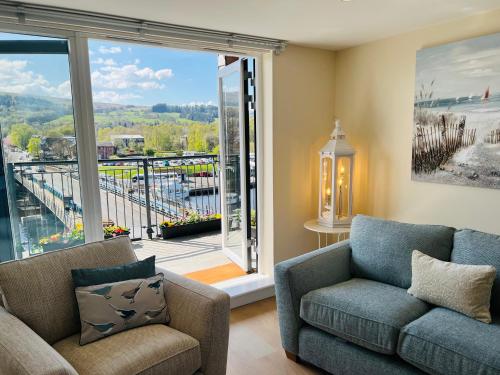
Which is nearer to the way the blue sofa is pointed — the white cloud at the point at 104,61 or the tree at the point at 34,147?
the tree

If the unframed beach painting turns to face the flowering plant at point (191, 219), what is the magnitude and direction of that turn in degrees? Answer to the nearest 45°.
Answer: approximately 45° to its right

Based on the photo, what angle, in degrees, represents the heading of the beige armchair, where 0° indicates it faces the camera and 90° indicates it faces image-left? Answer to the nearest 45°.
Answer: approximately 315°

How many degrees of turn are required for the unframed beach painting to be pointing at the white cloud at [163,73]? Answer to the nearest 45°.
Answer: approximately 45° to its right

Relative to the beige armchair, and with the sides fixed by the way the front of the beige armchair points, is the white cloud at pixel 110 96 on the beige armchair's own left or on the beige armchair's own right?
on the beige armchair's own left

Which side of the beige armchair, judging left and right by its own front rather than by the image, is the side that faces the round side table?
left

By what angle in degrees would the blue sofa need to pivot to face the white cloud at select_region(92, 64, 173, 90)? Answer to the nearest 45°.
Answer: approximately 90° to its right

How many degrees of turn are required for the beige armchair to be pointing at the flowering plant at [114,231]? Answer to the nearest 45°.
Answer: approximately 135° to its left

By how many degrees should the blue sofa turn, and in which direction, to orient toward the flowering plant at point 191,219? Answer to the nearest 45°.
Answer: approximately 90° to its right

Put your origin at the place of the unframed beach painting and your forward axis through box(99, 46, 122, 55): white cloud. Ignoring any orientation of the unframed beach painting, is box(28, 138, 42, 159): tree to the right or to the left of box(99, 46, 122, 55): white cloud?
left

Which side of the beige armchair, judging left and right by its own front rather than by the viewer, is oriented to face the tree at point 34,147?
back

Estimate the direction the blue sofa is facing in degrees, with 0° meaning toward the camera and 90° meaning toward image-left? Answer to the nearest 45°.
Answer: approximately 45°

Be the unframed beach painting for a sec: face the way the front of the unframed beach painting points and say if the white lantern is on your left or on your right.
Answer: on your right

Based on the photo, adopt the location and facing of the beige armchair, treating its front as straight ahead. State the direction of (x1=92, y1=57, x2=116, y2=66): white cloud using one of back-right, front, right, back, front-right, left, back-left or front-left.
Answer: back-left
